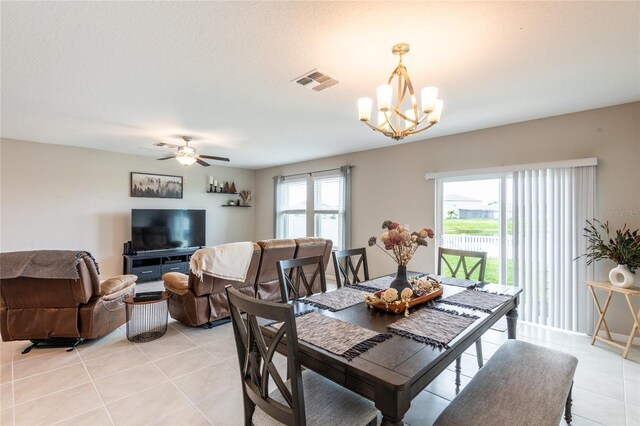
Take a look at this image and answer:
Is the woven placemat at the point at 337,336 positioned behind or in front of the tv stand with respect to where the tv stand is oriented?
in front

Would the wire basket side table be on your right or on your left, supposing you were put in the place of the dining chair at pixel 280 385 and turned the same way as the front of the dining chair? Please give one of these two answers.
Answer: on your left

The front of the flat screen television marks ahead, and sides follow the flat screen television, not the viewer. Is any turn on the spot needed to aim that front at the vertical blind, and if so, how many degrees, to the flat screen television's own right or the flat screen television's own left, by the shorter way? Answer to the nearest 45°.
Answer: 0° — it already faces it

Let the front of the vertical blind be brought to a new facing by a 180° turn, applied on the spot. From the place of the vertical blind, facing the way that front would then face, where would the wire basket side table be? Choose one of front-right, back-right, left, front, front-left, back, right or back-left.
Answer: back

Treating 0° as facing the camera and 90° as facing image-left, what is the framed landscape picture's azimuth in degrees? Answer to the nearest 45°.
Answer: approximately 315°

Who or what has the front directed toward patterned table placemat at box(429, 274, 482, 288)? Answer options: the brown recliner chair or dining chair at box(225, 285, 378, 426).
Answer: the dining chair

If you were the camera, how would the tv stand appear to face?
facing the viewer and to the right of the viewer

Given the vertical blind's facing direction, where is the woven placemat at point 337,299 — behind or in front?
in front
